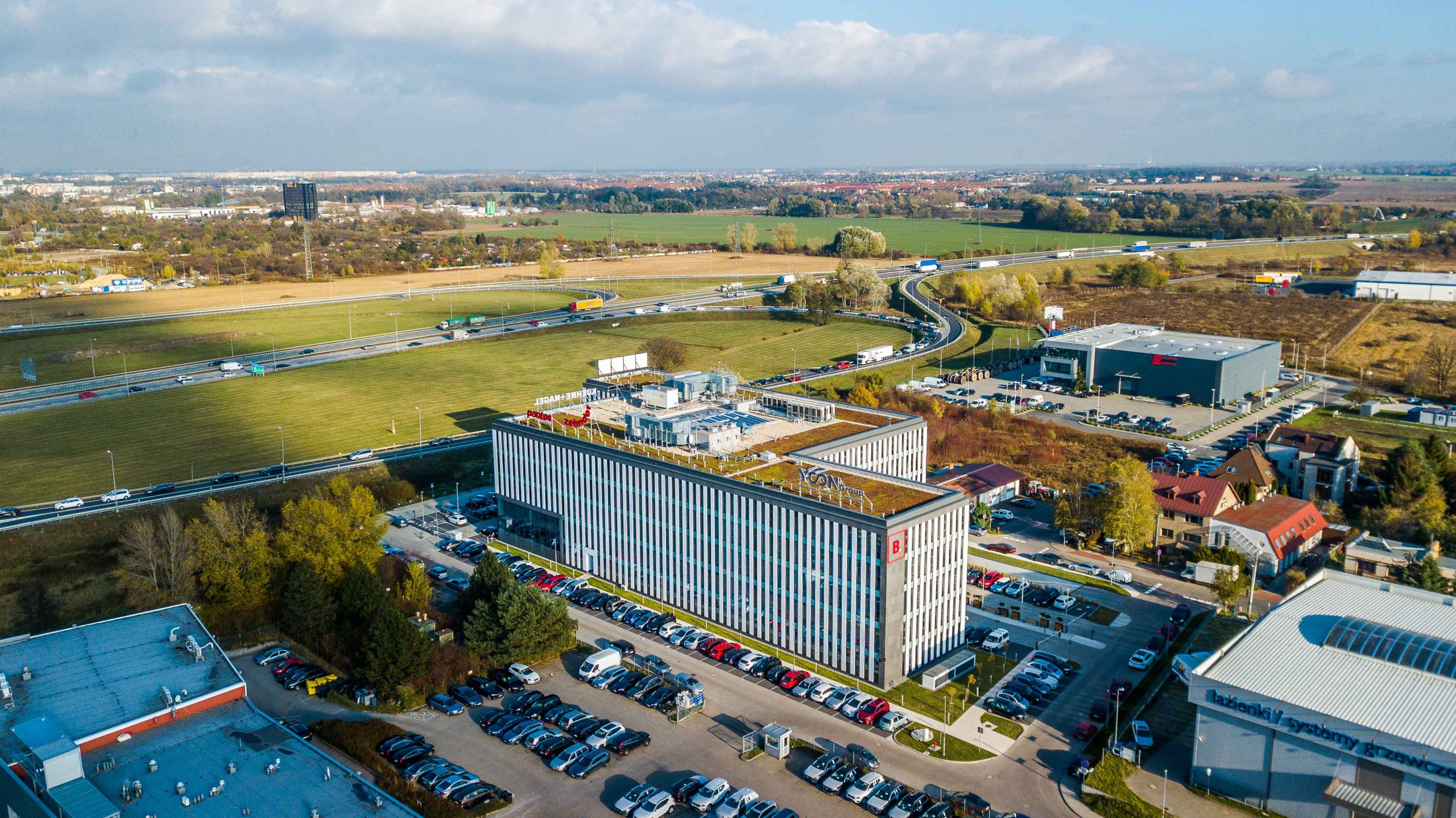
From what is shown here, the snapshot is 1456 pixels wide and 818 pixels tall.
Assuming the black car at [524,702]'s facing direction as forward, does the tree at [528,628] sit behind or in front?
behind

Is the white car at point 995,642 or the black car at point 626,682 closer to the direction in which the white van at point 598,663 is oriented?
the black car

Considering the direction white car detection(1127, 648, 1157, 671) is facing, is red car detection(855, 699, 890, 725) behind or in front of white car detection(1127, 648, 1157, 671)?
behind

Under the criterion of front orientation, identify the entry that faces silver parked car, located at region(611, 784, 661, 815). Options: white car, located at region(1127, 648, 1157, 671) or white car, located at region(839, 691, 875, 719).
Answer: white car, located at region(839, 691, 875, 719)

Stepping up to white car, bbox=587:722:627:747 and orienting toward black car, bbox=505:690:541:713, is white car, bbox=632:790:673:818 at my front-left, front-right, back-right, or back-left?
back-left

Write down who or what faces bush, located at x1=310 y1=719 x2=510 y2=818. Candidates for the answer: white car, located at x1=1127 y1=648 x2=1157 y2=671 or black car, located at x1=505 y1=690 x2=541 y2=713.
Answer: the black car
